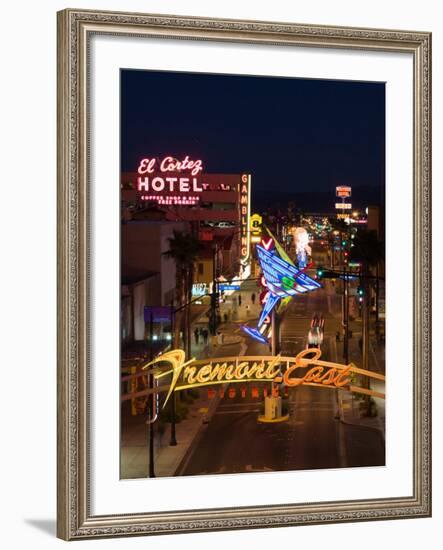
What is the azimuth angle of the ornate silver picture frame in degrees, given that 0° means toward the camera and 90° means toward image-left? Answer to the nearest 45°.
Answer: approximately 315°
